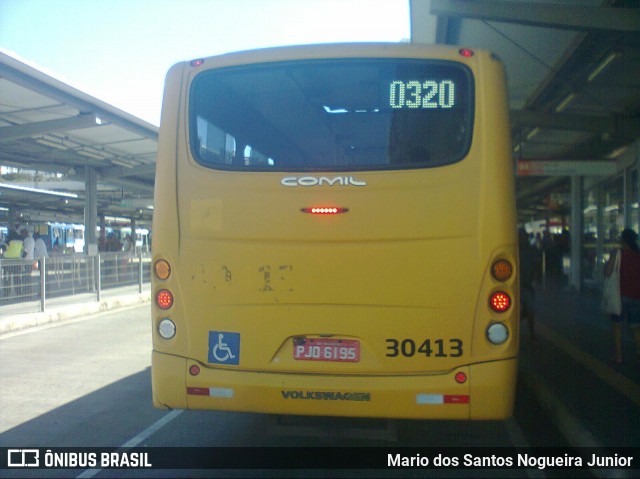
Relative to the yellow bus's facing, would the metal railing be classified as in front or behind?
in front

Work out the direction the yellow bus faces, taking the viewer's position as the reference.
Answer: facing away from the viewer
